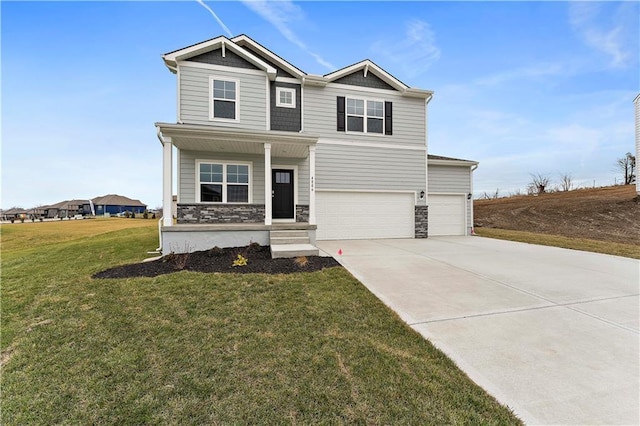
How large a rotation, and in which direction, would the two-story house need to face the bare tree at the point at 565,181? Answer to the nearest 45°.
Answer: approximately 135° to its left

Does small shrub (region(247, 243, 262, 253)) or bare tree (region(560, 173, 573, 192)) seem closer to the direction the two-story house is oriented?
the small shrub

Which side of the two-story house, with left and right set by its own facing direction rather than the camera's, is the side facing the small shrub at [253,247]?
front

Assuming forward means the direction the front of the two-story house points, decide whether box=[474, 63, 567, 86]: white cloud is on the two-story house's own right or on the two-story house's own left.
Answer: on the two-story house's own left

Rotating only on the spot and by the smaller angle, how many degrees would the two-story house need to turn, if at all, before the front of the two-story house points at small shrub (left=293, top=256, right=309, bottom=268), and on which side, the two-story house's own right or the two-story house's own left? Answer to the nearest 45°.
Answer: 0° — it already faces it

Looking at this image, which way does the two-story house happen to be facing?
toward the camera

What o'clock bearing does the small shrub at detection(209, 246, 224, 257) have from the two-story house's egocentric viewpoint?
The small shrub is roughly at 1 o'clock from the two-story house.

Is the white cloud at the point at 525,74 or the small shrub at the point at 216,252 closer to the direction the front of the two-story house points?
the small shrub

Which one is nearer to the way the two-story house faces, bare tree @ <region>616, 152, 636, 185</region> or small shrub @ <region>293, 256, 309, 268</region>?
the small shrub
